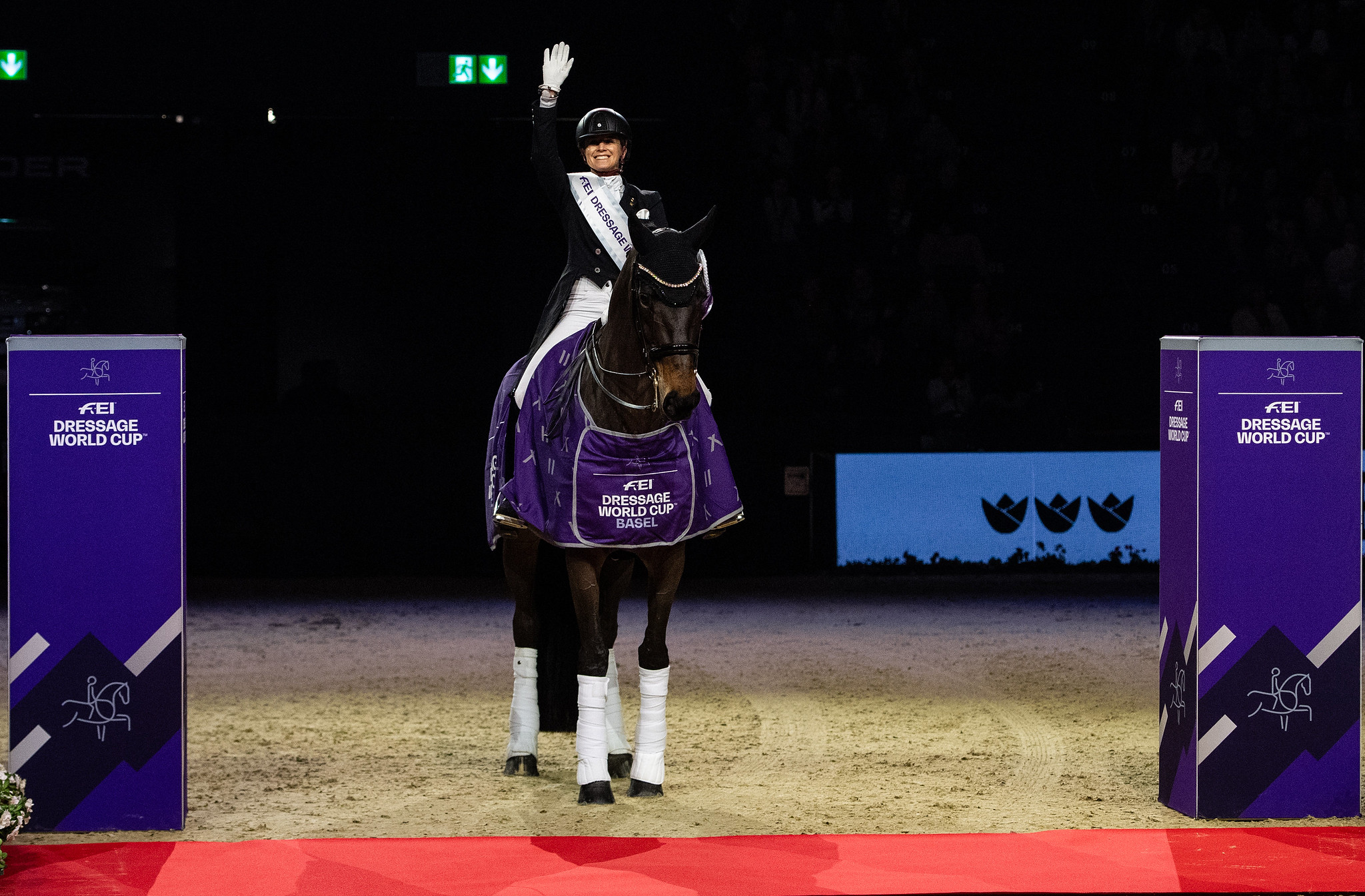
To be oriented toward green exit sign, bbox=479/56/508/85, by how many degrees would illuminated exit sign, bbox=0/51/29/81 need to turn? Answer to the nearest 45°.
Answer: approximately 90° to its left

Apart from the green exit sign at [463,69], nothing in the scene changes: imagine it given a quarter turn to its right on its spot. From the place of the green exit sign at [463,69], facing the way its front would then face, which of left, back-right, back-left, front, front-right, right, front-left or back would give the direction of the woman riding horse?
left

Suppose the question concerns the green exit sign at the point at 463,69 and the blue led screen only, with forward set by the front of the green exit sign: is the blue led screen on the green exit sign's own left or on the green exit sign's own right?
on the green exit sign's own left

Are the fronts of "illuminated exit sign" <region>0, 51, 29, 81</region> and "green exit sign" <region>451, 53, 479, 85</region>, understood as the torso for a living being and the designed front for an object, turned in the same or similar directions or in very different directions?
same or similar directions

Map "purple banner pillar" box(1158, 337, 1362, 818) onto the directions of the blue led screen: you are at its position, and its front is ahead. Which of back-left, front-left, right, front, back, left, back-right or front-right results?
front

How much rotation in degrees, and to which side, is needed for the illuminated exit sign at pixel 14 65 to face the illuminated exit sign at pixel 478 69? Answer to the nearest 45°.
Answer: approximately 90° to its left

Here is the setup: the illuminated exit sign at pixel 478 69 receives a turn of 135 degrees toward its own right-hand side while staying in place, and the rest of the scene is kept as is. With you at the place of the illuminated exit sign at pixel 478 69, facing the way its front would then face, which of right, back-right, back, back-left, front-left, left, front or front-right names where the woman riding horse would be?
back-left

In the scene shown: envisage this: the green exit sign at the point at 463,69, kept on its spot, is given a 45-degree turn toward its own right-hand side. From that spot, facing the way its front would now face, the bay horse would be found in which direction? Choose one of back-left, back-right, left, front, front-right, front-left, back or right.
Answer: front-left

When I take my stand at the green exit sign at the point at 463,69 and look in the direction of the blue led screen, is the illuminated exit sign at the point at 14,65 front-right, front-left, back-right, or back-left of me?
back-right

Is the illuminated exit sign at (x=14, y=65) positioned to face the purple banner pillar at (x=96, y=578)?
yes

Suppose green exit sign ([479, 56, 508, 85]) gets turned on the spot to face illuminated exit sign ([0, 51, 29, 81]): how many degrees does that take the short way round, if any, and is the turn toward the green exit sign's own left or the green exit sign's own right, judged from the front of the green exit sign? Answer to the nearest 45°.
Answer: approximately 90° to the green exit sign's own right

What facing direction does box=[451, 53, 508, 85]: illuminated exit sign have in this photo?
toward the camera

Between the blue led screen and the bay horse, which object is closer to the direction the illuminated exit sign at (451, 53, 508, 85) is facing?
the bay horse

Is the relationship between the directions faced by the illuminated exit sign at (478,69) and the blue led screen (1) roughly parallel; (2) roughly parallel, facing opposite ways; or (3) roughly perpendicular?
roughly parallel
